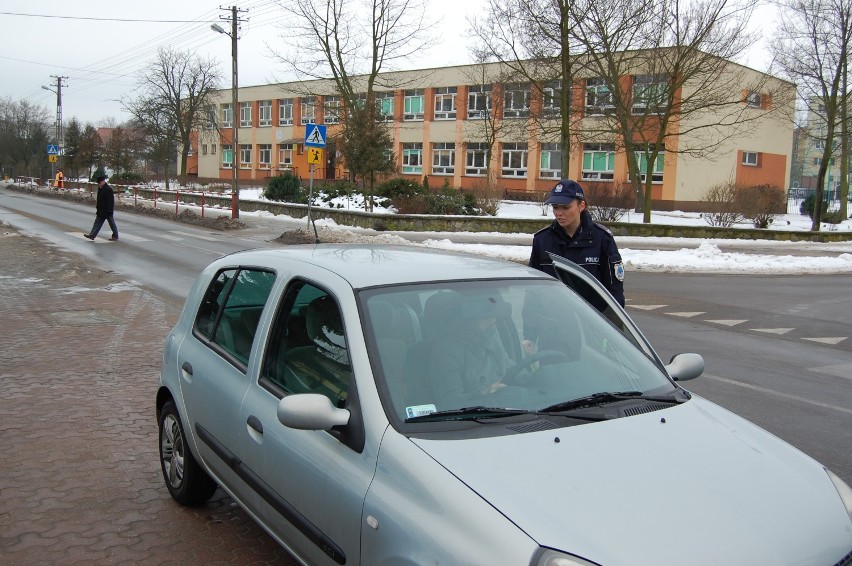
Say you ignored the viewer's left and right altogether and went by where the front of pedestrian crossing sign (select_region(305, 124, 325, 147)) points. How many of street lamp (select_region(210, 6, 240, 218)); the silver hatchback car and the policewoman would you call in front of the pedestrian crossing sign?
2

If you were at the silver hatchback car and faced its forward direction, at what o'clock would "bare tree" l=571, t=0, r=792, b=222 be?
The bare tree is roughly at 8 o'clock from the silver hatchback car.

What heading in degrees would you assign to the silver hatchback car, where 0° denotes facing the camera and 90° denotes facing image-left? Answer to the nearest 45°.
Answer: approximately 315°

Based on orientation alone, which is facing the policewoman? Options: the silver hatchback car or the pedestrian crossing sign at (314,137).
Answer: the pedestrian crossing sign

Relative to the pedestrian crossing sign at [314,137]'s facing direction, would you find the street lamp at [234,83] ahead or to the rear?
to the rear

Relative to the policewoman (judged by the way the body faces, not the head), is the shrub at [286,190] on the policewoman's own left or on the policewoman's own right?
on the policewoman's own right

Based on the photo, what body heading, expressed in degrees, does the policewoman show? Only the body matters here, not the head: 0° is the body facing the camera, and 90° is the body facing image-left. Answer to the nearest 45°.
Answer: approximately 45°

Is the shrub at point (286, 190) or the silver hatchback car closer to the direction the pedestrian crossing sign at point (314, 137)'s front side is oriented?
the silver hatchback car

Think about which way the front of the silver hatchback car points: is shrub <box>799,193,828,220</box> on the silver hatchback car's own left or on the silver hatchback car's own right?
on the silver hatchback car's own left

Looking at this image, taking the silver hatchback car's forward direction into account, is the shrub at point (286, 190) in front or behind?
behind

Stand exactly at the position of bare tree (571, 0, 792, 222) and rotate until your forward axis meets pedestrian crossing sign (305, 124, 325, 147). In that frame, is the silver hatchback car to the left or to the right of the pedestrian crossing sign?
left

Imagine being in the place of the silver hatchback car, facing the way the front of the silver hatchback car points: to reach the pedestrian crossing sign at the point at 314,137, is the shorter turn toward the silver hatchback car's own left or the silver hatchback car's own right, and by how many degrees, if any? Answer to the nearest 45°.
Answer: approximately 135° to the silver hatchback car's own left
